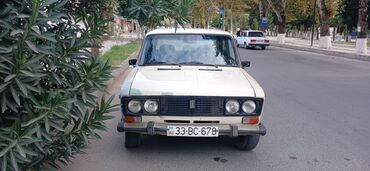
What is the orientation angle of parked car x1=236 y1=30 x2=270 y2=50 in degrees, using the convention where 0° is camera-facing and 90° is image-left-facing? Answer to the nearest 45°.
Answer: approximately 135°

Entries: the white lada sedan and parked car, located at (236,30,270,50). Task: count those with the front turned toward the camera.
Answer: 1

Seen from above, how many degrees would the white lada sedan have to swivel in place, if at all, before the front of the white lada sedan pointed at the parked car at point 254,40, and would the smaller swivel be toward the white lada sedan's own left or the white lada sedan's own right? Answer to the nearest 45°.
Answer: approximately 180°

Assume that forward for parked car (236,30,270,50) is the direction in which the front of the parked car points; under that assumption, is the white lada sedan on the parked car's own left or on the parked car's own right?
on the parked car's own left

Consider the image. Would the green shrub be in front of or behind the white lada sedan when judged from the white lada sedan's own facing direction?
in front

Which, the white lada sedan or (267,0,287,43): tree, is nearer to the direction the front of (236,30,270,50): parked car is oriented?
the tree

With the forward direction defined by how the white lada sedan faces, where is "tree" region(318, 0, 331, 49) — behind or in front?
behind

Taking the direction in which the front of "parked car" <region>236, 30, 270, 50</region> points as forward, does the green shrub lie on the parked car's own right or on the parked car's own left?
on the parked car's own left

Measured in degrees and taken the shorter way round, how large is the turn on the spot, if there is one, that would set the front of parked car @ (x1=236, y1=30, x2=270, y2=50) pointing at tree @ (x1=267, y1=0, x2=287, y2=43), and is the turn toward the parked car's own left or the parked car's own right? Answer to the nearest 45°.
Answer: approximately 45° to the parked car's own right

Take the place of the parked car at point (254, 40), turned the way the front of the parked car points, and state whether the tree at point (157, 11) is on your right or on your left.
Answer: on your left

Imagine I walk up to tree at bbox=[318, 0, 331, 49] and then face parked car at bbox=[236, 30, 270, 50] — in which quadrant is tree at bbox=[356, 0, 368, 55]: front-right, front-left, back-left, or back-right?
back-left
